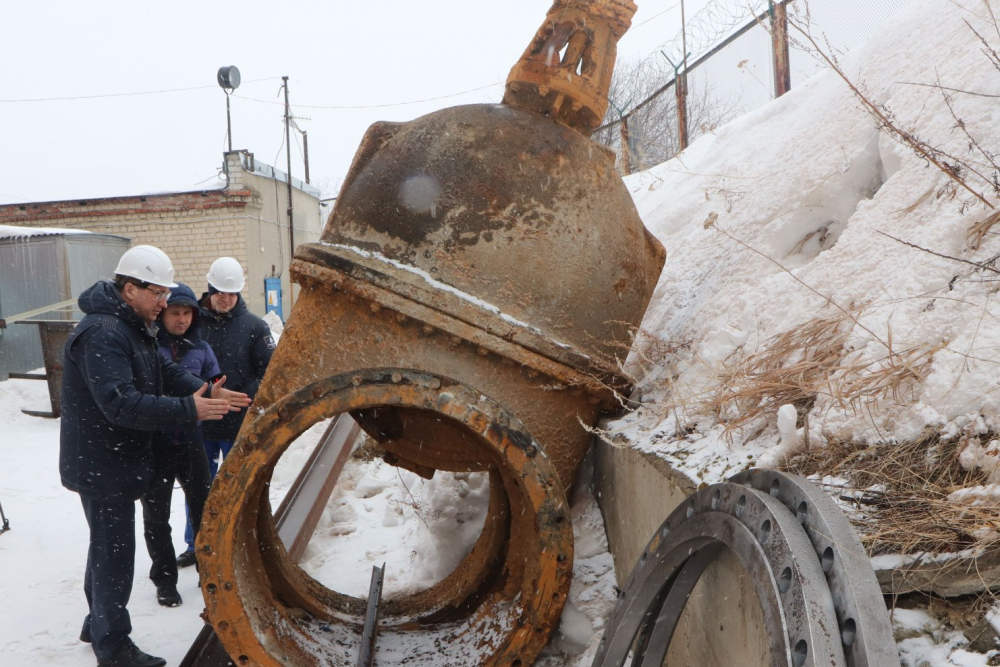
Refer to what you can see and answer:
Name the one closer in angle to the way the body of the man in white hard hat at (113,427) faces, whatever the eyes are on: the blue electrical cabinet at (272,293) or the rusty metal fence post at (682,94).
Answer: the rusty metal fence post

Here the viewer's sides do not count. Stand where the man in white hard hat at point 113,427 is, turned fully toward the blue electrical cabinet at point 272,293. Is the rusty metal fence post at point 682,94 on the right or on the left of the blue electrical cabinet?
right

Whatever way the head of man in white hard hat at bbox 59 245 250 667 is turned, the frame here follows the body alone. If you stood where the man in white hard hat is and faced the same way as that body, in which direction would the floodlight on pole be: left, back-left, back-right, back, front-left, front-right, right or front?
left

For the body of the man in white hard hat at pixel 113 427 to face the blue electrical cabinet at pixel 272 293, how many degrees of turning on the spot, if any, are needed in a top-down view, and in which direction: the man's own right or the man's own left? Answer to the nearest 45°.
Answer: approximately 90° to the man's own left

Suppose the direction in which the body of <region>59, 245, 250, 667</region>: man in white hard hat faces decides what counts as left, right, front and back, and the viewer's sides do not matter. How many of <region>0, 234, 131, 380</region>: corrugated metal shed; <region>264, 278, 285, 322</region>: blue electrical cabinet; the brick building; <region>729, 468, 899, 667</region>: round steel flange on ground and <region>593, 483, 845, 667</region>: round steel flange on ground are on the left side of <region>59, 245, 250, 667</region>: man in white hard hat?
3

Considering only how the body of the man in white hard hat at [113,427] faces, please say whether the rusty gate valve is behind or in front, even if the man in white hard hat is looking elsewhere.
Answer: in front

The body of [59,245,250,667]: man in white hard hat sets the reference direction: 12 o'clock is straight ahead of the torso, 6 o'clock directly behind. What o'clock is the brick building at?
The brick building is roughly at 9 o'clock from the man in white hard hat.

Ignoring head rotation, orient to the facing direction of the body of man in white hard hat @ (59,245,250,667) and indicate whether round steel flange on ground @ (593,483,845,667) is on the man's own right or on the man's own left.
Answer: on the man's own right

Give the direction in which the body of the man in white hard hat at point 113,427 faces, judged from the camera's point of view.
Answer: to the viewer's right

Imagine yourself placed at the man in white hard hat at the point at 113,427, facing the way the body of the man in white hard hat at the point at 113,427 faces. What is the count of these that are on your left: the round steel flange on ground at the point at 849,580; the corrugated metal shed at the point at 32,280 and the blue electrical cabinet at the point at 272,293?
2

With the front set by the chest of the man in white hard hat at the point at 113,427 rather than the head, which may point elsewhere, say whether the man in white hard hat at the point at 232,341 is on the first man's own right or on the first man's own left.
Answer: on the first man's own left
